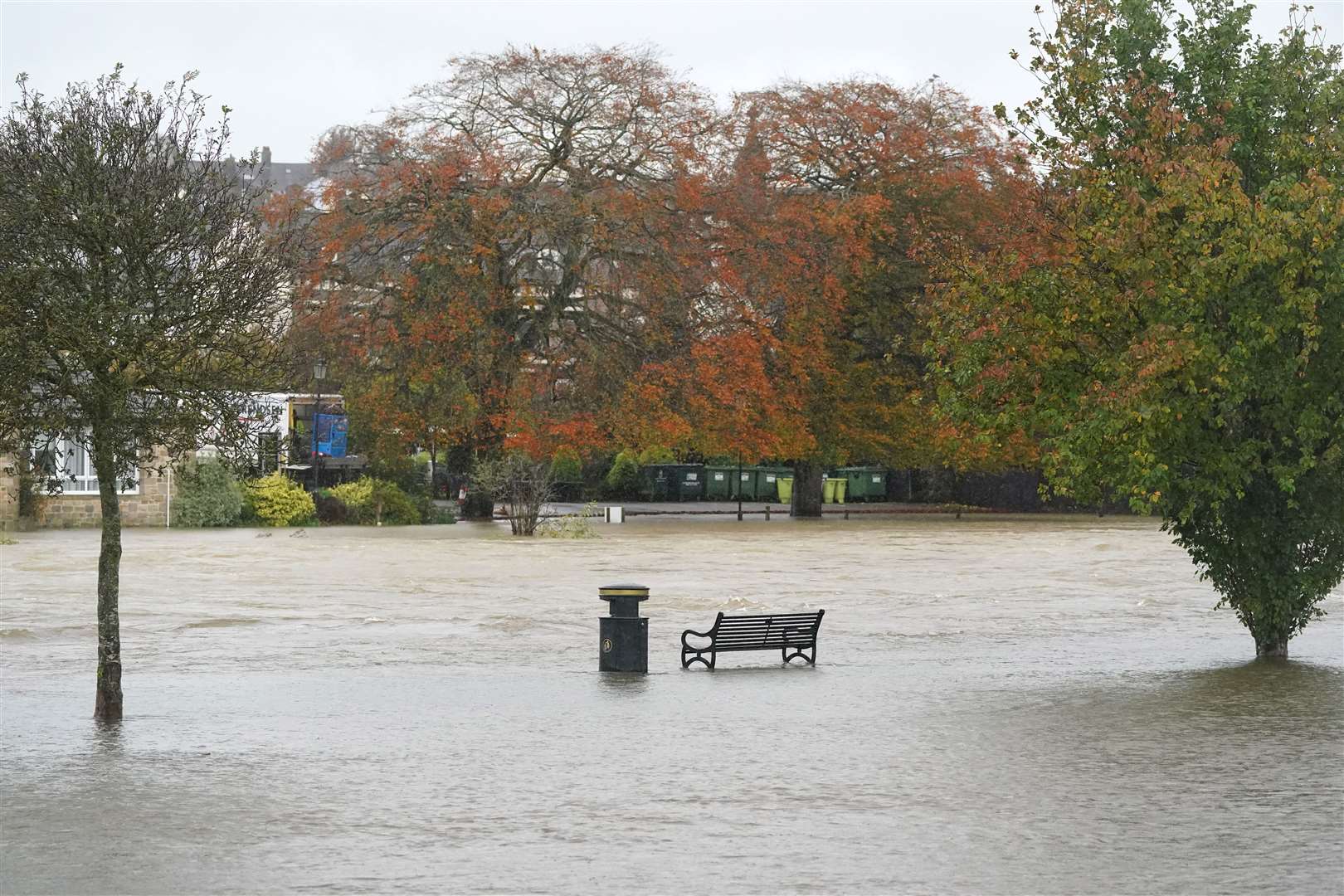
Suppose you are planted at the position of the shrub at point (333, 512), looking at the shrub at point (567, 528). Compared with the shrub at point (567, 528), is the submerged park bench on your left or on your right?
right

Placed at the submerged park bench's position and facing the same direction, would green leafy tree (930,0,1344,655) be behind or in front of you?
behind
